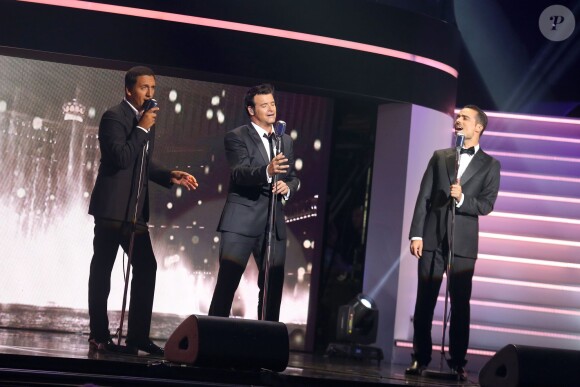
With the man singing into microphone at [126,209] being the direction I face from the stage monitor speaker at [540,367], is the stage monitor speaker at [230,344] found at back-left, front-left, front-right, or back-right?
front-left

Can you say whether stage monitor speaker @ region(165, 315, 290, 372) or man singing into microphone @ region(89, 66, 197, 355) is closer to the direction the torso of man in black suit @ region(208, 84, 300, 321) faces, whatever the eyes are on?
the stage monitor speaker

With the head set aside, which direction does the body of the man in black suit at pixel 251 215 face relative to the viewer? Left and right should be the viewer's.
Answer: facing the viewer and to the right of the viewer

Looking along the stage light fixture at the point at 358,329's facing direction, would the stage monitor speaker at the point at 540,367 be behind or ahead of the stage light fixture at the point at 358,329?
ahead

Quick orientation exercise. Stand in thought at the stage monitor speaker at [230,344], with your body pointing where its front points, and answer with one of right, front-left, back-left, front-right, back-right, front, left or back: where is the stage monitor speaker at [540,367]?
back-right

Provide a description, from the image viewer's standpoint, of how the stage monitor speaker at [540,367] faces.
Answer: facing away from the viewer and to the left of the viewer

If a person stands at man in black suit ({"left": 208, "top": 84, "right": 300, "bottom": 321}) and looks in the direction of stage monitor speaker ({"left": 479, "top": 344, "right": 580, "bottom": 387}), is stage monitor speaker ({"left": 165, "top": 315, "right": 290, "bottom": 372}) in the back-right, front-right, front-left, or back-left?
front-right

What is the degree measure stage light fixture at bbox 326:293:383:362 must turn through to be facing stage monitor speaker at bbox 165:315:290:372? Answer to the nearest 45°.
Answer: approximately 45° to its right

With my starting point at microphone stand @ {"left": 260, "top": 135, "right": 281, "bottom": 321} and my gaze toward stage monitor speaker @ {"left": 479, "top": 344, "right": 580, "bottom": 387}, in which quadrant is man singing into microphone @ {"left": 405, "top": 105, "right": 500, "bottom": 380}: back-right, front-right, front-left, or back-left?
front-left

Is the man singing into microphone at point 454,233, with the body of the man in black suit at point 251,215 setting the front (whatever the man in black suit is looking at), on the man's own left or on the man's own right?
on the man's own left

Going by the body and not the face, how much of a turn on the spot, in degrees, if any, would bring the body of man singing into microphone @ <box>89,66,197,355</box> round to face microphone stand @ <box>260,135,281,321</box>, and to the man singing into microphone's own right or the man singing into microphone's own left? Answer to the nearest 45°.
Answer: approximately 45° to the man singing into microphone's own left

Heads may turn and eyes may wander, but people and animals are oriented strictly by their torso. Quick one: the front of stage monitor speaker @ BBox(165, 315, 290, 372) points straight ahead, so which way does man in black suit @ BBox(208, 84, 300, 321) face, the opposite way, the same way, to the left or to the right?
the opposite way

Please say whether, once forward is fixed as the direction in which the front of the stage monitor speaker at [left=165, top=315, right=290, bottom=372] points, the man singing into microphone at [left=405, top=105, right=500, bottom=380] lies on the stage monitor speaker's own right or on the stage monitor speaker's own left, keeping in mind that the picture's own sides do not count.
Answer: on the stage monitor speaker's own right
